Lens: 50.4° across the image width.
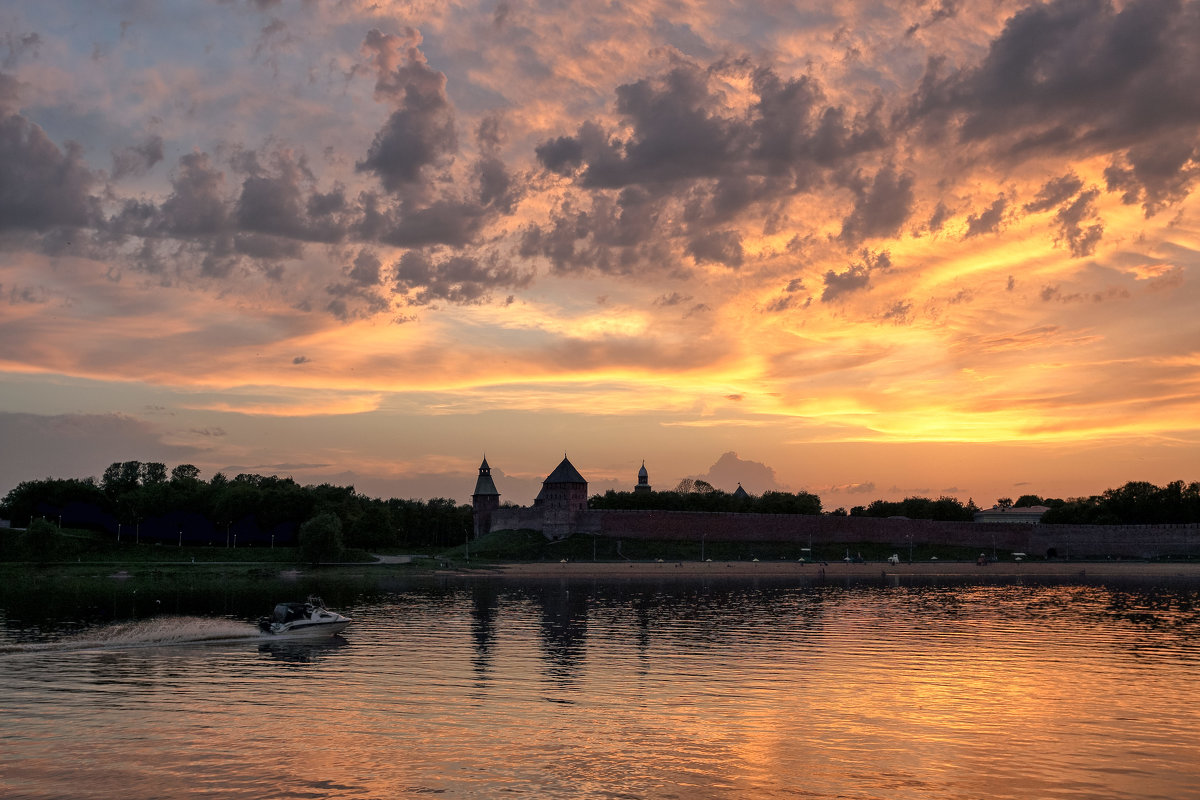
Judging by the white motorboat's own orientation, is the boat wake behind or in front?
behind

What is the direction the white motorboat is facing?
to the viewer's right
